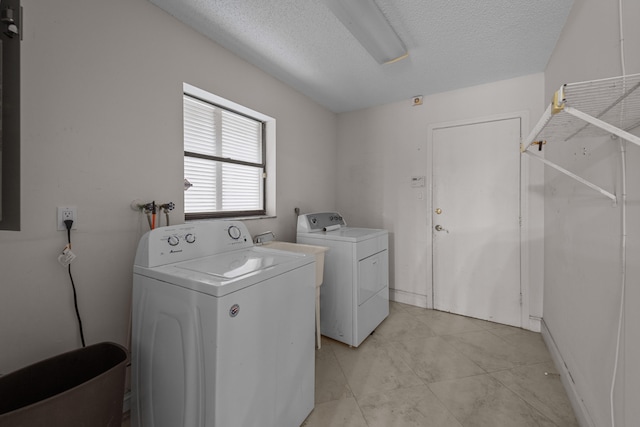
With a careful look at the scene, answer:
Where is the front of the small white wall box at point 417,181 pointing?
toward the camera

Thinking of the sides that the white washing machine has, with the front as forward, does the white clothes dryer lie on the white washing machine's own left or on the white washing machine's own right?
on the white washing machine's own left

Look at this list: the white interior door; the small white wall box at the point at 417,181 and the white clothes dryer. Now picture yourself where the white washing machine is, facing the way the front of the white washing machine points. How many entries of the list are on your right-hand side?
0

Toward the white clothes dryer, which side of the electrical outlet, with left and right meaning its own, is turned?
left

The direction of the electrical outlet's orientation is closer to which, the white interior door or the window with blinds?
the white interior door

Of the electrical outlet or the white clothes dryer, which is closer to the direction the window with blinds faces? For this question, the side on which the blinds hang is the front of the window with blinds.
the white clothes dryer

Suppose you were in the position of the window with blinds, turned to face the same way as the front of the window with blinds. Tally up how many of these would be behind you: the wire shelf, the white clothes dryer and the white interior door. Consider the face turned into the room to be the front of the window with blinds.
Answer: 0

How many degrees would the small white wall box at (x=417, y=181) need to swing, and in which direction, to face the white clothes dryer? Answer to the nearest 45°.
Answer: approximately 45° to its right

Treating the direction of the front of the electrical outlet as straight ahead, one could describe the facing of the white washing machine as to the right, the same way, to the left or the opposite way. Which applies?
the same way

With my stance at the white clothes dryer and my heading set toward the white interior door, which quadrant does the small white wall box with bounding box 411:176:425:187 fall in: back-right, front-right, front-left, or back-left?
front-left

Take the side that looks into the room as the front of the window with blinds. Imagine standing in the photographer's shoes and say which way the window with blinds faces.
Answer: facing the viewer and to the right of the viewer

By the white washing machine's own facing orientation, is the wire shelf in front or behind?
in front

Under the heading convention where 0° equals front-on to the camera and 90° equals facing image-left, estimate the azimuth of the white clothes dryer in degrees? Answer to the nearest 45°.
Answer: approximately 315°

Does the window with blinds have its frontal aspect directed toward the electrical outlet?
no

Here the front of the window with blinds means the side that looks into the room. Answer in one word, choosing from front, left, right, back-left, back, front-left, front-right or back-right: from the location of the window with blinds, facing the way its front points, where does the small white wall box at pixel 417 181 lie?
front-left

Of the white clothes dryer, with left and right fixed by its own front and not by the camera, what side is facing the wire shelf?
front
